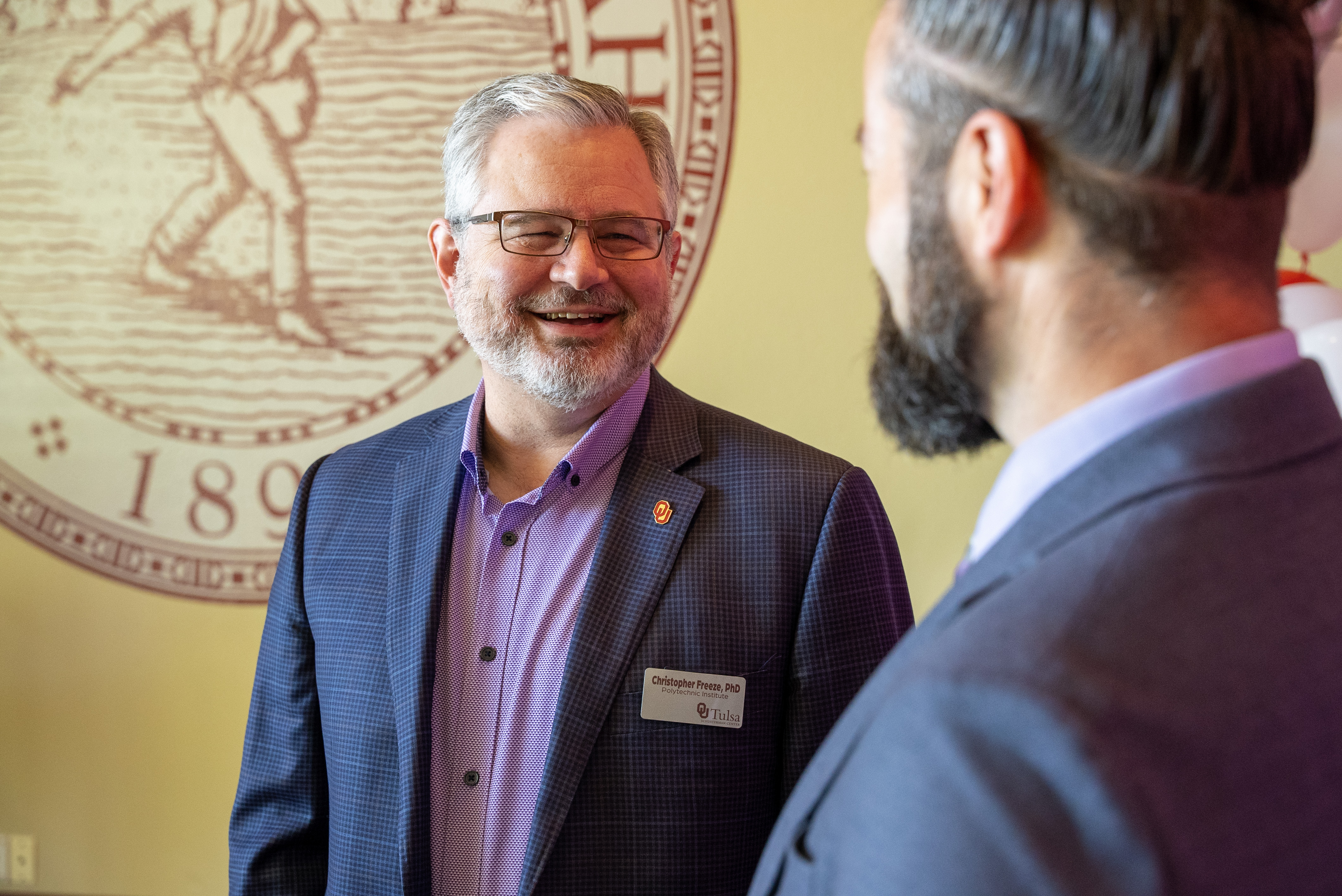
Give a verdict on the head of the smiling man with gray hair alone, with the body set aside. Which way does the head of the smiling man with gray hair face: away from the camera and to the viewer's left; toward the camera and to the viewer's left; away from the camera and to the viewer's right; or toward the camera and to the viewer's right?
toward the camera and to the viewer's right

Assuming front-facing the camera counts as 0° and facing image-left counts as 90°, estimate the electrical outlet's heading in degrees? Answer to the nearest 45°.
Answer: approximately 0°

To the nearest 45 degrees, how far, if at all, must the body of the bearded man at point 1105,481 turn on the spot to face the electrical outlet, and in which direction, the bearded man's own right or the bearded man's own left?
0° — they already face it

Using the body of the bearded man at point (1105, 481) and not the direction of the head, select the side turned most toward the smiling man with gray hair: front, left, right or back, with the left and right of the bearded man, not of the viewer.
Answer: front

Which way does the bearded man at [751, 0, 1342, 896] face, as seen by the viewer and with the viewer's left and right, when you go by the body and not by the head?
facing away from the viewer and to the left of the viewer

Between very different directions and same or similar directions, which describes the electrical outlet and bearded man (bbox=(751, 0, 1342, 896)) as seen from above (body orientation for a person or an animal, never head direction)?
very different directions

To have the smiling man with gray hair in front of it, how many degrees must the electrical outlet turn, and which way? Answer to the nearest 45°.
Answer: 0° — it already faces them

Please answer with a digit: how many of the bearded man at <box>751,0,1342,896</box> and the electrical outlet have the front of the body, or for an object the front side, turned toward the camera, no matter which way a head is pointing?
1

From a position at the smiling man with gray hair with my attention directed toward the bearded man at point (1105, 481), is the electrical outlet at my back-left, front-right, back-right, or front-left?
back-right

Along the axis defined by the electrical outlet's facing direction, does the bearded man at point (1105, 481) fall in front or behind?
in front

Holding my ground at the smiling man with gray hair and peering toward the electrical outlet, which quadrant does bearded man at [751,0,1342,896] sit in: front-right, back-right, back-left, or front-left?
back-left
